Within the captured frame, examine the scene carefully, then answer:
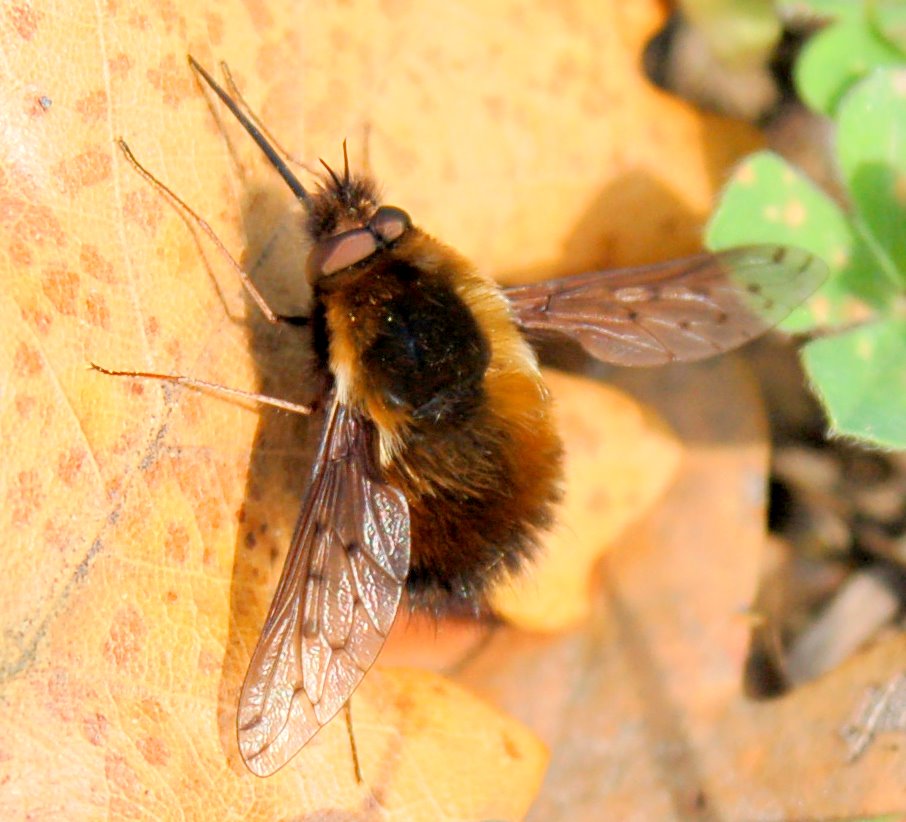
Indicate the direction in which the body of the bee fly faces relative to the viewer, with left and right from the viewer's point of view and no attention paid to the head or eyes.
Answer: facing away from the viewer and to the left of the viewer
